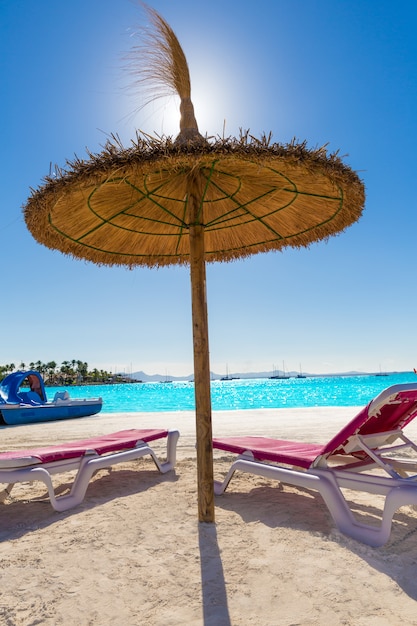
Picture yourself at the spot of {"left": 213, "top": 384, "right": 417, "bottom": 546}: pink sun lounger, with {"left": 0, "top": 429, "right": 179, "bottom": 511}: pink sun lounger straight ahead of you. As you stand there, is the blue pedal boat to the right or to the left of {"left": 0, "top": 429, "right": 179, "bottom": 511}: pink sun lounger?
right

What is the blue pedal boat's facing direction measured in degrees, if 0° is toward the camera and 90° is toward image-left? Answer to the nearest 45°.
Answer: approximately 270°

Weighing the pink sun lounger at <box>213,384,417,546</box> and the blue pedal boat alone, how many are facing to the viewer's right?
1

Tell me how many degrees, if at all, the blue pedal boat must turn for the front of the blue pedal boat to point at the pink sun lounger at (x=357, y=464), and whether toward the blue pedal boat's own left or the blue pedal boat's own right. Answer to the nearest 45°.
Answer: approximately 90° to the blue pedal boat's own right

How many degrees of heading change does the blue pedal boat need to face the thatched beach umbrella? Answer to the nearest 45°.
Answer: approximately 90° to its right

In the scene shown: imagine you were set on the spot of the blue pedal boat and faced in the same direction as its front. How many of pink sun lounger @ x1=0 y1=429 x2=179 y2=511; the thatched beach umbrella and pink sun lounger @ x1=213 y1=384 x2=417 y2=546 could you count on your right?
3

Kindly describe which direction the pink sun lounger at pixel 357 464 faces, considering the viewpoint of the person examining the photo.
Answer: facing away from the viewer and to the left of the viewer

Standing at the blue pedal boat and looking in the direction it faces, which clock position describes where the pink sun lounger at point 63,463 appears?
The pink sun lounger is roughly at 3 o'clock from the blue pedal boat.

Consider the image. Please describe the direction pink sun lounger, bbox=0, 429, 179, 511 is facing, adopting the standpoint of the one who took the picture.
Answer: facing away from the viewer and to the right of the viewer

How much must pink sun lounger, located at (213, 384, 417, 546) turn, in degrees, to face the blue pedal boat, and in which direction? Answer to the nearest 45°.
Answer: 0° — it already faces it

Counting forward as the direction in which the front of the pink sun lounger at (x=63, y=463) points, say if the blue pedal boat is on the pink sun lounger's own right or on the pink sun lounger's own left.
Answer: on the pink sun lounger's own left
